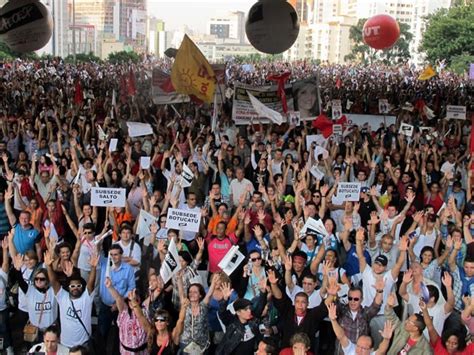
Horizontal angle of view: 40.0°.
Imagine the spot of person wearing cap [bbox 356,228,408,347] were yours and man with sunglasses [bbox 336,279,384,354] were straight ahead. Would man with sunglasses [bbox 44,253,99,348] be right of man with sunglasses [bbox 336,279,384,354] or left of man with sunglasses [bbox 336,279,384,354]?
right

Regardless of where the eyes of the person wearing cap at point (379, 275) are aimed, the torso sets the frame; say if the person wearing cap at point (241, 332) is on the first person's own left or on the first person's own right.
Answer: on the first person's own right

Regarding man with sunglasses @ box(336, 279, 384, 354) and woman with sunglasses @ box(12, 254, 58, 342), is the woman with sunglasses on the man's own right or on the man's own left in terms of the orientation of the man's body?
on the man's own right

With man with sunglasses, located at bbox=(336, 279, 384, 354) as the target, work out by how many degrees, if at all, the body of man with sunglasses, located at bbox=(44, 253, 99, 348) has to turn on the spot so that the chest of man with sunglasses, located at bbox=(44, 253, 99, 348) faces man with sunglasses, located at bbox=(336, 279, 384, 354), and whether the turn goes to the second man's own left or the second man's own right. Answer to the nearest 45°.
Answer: approximately 90° to the second man's own left

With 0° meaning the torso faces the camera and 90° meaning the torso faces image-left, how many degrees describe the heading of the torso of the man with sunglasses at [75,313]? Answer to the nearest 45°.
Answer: approximately 0°

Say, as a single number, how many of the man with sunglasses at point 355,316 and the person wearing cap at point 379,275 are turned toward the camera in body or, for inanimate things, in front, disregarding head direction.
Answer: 2
